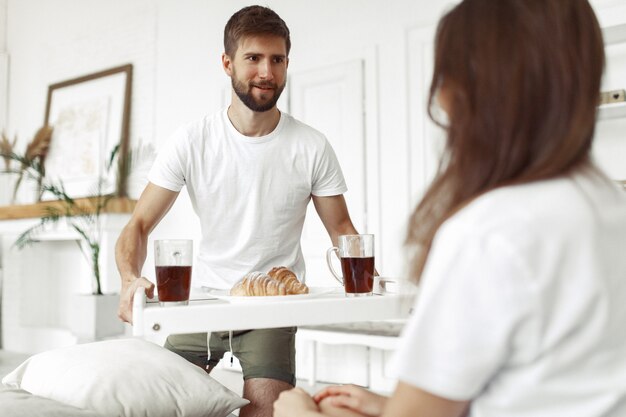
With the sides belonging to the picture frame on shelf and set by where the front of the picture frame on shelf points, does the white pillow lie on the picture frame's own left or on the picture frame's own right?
on the picture frame's own left

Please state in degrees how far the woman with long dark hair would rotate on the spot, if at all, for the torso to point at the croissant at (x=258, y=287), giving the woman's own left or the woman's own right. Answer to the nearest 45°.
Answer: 0° — they already face it

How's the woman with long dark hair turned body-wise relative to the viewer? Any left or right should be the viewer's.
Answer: facing away from the viewer and to the left of the viewer

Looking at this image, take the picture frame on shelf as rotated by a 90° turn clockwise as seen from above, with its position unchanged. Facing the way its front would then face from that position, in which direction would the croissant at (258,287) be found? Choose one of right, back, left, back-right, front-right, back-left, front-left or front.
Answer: back-left

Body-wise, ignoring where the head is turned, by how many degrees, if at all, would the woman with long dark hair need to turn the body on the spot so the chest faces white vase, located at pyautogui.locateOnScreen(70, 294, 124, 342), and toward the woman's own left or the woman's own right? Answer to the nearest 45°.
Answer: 0° — they already face it

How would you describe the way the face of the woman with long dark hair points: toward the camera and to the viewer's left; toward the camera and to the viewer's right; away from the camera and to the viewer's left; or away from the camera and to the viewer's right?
away from the camera and to the viewer's left

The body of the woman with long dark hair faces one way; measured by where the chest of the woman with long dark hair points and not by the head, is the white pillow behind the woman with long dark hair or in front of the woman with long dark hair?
in front

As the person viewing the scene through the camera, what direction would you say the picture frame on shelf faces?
facing the viewer and to the left of the viewer

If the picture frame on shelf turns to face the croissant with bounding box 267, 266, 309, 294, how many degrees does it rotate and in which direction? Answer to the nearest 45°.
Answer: approximately 45° to its left

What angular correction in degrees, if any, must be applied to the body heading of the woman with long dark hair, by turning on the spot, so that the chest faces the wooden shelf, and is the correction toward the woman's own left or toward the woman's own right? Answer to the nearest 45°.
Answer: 0° — they already face it
